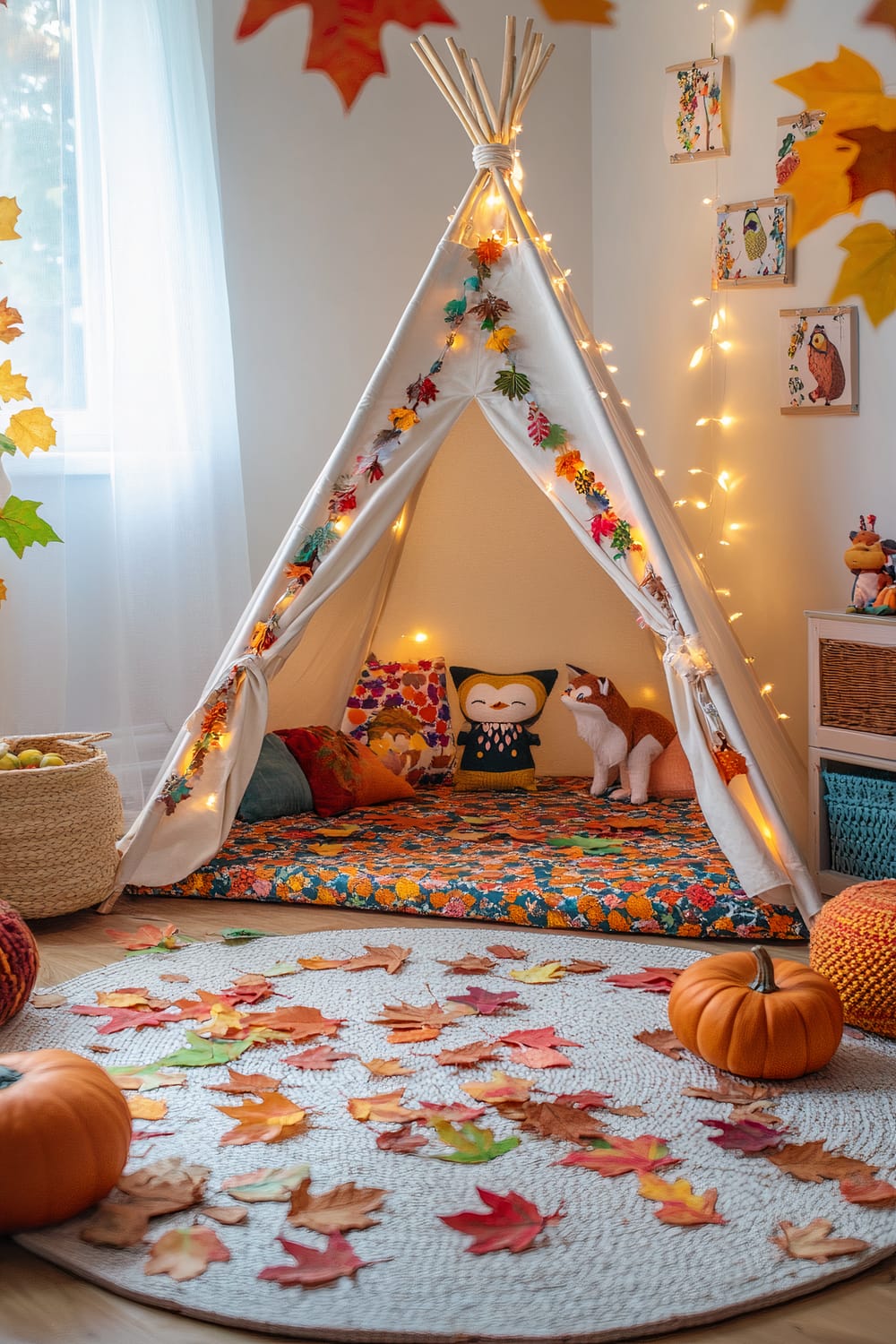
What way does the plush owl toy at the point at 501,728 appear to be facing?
toward the camera

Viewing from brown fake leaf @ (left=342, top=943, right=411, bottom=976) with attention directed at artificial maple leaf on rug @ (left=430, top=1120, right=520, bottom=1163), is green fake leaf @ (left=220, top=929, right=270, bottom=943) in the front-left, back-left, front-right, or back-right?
back-right

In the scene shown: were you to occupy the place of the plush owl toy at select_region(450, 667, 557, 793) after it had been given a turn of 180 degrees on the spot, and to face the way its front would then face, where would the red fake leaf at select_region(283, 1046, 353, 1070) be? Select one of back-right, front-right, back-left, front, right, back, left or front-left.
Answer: back

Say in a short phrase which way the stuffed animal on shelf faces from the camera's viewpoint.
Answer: facing the viewer and to the left of the viewer

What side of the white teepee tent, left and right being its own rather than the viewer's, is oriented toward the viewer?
front

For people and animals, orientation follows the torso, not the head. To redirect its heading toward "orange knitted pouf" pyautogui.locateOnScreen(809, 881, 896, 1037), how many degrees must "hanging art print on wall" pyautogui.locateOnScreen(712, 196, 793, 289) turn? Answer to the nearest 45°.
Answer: approximately 45° to its left

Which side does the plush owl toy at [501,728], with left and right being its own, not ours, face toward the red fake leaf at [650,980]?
front

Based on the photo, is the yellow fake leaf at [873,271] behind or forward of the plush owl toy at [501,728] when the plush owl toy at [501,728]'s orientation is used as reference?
forward

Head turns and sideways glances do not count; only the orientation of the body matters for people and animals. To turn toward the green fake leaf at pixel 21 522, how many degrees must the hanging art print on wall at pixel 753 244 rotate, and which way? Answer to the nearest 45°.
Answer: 0° — it already faces it

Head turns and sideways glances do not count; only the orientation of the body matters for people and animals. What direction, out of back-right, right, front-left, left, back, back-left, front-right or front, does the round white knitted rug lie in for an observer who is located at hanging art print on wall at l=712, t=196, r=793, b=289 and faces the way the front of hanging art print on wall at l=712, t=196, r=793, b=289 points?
front-left

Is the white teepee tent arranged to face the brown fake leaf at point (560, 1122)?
yes

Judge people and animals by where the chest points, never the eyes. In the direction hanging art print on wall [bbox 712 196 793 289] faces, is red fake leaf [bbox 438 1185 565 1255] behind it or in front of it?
in front

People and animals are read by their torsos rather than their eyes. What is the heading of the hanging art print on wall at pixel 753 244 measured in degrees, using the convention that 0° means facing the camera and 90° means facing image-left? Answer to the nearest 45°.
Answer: approximately 45°

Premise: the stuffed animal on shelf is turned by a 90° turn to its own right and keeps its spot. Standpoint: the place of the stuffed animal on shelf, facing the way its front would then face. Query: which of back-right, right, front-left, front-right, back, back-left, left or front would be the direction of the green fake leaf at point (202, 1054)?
left
